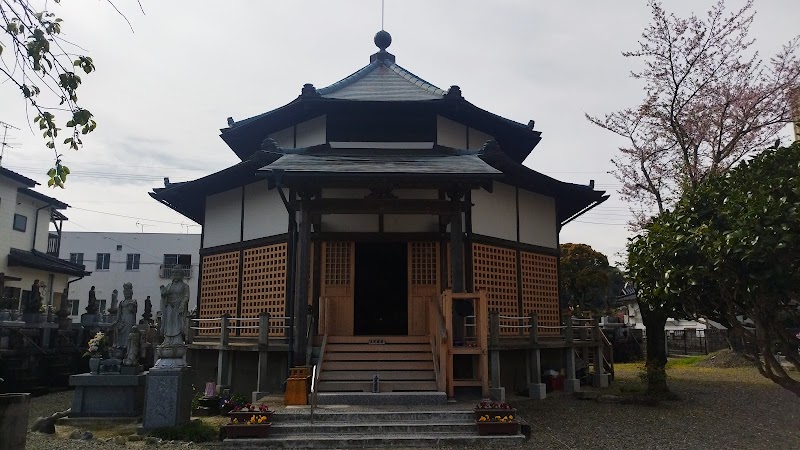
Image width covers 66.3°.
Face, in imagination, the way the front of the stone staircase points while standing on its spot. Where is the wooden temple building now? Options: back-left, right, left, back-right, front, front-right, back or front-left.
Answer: back

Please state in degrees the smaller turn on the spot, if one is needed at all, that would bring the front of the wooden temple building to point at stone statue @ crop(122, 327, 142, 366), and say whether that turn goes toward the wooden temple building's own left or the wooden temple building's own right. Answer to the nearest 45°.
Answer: approximately 90° to the wooden temple building's own right

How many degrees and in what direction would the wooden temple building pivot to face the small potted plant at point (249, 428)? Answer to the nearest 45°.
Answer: approximately 45° to its right

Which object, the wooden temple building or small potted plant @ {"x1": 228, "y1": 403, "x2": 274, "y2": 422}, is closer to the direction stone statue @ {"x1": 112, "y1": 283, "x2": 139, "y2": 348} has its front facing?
the small potted plant

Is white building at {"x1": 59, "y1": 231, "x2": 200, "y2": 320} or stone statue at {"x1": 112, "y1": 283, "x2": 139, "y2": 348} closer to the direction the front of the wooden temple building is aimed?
the stone statue

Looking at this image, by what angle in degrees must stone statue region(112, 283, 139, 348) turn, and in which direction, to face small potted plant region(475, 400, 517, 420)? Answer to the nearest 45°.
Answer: approximately 45° to its left

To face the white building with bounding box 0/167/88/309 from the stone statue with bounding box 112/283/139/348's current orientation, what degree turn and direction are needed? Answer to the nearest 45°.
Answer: approximately 180°

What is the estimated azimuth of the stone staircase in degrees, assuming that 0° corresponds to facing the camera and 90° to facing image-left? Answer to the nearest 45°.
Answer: approximately 0°

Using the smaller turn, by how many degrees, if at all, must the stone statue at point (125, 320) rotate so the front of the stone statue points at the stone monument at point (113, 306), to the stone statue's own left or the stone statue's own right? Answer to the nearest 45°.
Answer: approximately 180°
